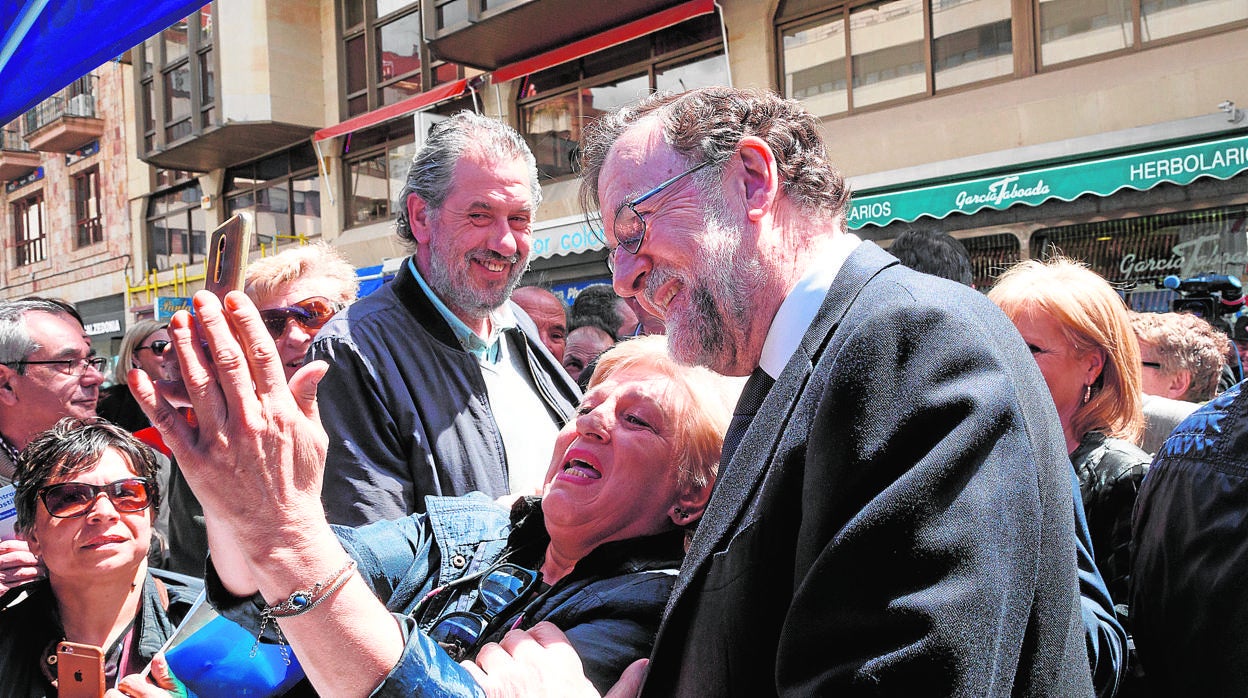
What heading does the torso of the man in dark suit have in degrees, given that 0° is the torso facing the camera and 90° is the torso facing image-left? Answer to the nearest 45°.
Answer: approximately 90°

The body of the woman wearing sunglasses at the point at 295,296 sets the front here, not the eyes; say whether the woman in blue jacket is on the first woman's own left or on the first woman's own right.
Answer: on the first woman's own left

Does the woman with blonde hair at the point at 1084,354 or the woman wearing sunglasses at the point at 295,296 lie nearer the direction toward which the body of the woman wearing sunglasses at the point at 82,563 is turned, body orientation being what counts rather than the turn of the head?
the woman with blonde hair

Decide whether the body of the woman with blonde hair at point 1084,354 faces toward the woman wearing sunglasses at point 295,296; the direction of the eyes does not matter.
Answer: yes

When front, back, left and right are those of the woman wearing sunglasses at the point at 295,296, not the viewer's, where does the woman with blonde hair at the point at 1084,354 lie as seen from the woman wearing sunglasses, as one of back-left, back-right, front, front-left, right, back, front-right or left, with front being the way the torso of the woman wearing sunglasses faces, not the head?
left

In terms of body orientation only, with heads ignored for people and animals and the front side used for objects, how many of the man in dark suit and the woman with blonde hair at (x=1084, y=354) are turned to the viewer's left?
2

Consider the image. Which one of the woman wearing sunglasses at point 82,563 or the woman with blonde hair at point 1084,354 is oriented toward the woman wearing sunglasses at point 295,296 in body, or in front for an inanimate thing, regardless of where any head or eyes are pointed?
the woman with blonde hair

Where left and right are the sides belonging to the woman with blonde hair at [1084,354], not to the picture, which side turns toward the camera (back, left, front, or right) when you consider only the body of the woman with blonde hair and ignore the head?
left

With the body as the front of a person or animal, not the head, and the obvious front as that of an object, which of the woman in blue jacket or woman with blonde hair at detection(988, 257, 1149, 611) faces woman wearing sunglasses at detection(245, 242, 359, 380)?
the woman with blonde hair

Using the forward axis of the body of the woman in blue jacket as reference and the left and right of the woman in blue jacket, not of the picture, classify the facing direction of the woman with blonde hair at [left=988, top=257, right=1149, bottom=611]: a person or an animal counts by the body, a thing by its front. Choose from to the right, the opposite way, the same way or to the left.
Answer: to the right

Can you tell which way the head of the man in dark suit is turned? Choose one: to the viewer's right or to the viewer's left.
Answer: to the viewer's left

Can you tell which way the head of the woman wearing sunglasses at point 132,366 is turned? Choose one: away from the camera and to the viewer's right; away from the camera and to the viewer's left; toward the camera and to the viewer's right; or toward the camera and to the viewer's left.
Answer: toward the camera and to the viewer's right

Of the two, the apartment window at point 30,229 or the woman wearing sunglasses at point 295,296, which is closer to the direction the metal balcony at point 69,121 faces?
the woman wearing sunglasses

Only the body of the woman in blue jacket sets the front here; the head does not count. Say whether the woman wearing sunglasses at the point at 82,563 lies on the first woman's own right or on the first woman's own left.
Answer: on the first woman's own right
